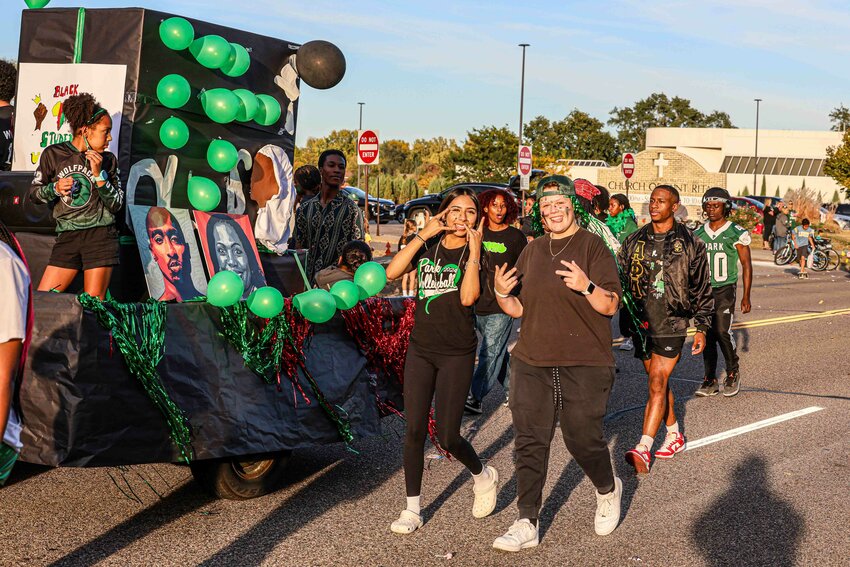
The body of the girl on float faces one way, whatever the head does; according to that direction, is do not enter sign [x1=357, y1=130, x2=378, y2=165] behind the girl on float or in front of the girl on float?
behind

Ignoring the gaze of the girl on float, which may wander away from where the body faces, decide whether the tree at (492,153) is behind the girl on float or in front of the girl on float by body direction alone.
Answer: behind

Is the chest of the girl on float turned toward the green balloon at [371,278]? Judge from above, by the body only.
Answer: no

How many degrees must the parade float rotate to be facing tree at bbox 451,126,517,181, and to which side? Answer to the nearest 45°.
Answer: approximately 135° to its right

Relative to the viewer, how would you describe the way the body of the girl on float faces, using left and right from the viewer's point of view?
facing the viewer

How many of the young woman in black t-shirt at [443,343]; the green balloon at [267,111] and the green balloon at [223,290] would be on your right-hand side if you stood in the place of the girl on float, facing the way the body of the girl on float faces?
0

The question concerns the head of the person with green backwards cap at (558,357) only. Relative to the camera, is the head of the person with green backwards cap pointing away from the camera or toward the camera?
toward the camera

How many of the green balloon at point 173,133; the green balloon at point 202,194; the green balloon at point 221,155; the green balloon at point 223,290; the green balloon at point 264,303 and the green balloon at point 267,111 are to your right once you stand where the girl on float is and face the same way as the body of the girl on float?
0

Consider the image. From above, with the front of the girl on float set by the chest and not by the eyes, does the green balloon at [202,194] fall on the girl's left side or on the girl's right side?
on the girl's left side

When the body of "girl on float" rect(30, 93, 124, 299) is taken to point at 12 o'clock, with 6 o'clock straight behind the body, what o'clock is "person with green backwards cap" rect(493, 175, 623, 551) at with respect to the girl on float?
The person with green backwards cap is roughly at 10 o'clock from the girl on float.

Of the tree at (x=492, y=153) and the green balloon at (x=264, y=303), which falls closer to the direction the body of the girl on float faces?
the green balloon

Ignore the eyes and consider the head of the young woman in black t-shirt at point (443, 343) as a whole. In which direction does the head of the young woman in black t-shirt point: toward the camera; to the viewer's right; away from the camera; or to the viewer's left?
toward the camera

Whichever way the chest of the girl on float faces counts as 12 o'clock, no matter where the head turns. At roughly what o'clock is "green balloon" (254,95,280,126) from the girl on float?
The green balloon is roughly at 8 o'clock from the girl on float.
